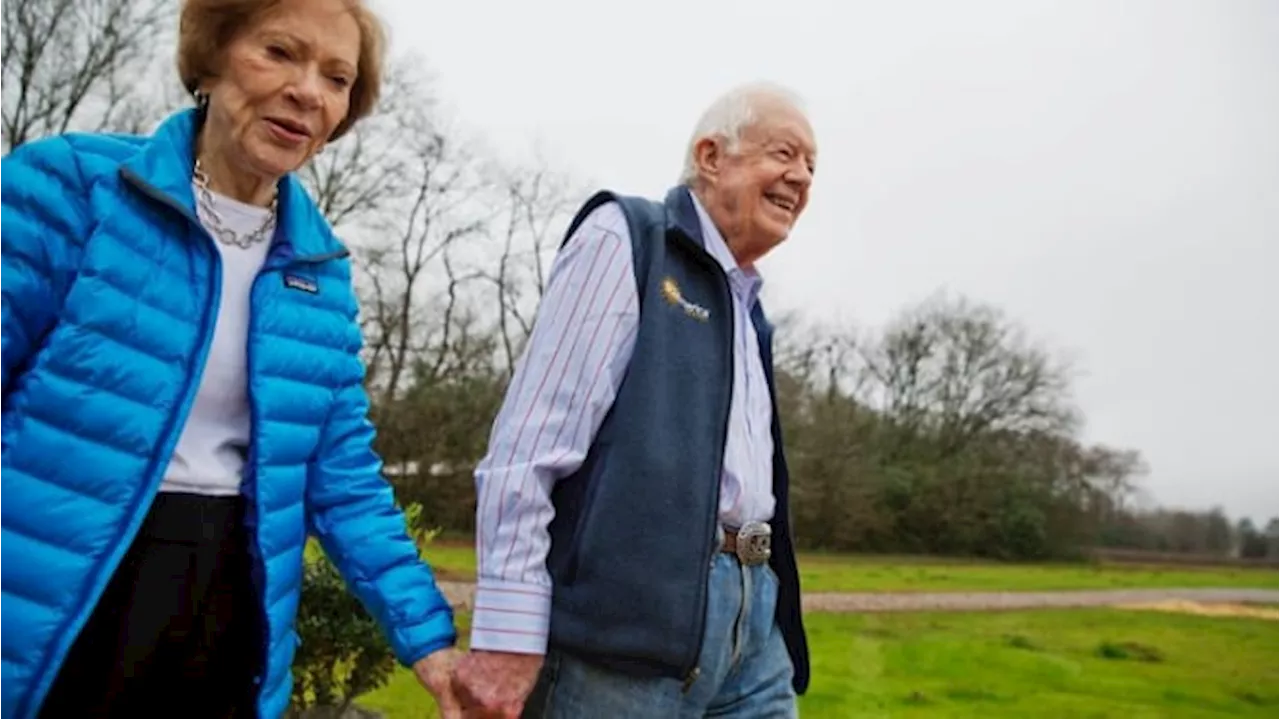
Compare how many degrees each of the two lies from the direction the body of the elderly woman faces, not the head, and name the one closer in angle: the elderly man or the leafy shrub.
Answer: the elderly man

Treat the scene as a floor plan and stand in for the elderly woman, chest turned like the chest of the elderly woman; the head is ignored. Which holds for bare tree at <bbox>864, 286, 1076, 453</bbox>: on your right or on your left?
on your left

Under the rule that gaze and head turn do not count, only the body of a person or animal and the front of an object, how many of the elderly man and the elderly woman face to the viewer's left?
0

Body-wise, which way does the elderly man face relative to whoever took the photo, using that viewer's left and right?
facing the viewer and to the right of the viewer

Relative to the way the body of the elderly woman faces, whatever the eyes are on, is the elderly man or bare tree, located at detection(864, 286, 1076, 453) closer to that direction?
the elderly man

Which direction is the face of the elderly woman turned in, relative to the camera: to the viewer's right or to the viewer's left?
to the viewer's right
